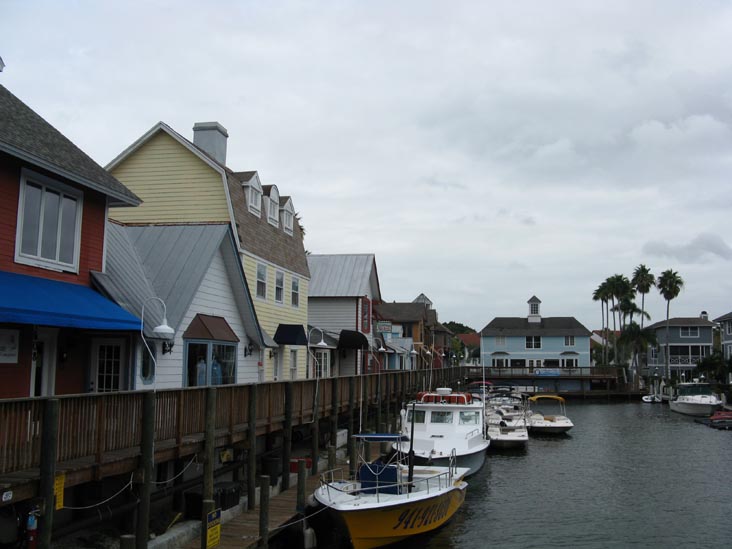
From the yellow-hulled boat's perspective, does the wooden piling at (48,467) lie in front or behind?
in front

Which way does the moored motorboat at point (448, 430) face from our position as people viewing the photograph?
facing the viewer

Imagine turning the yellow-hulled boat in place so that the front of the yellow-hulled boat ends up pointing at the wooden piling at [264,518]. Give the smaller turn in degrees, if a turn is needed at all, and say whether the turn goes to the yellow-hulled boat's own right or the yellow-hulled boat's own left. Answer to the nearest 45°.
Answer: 0° — it already faces it

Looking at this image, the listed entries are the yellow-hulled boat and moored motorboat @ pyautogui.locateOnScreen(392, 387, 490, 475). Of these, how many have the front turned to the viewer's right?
0

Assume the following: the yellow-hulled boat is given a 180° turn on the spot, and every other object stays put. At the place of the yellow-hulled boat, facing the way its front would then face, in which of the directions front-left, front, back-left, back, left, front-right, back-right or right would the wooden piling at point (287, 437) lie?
left

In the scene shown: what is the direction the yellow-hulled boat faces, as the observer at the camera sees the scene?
facing the viewer and to the left of the viewer
